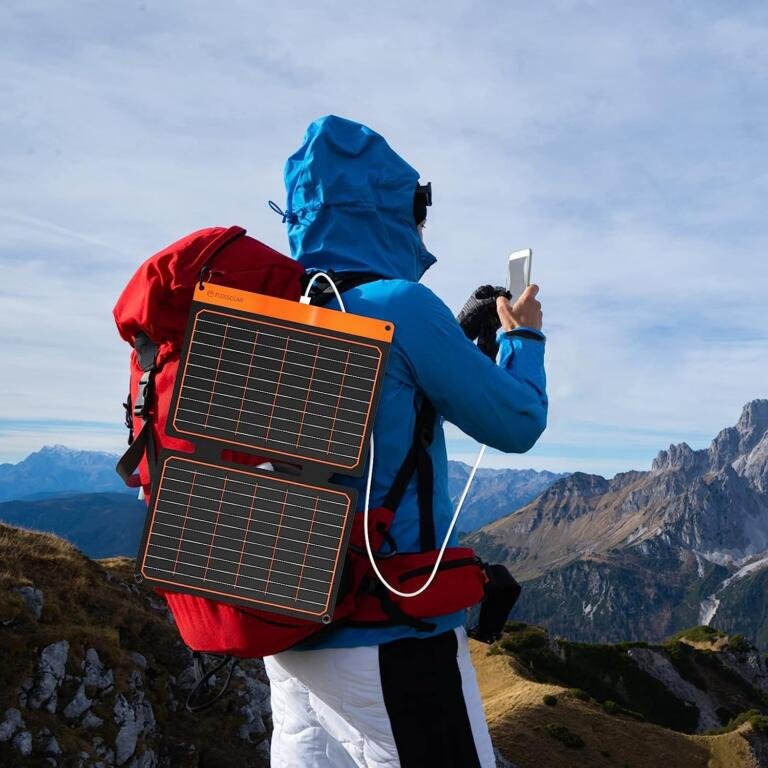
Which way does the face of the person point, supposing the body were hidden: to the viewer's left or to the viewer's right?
to the viewer's right

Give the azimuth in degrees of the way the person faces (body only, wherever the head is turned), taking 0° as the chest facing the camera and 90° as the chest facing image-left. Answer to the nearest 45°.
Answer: approximately 225°
